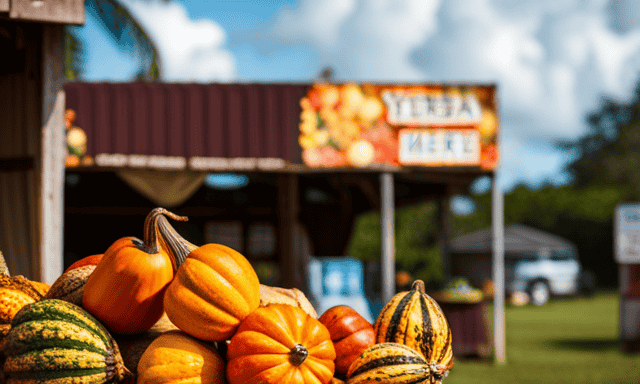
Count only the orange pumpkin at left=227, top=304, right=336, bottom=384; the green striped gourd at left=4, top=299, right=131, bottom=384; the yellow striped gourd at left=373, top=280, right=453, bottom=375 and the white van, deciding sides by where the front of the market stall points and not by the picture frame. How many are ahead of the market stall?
3

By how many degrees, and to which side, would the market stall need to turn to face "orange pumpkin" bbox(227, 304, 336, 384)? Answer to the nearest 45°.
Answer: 0° — it already faces it

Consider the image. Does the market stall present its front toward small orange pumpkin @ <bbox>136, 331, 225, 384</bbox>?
yes

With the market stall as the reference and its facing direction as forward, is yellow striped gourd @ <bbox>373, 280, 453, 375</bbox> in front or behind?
in front

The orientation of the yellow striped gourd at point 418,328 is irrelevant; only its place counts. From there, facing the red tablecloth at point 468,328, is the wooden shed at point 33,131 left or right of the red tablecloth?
left

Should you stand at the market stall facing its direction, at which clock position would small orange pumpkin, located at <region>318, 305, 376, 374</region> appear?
The small orange pumpkin is roughly at 12 o'clock from the market stall.

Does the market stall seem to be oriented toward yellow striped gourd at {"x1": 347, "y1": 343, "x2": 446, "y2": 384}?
yes

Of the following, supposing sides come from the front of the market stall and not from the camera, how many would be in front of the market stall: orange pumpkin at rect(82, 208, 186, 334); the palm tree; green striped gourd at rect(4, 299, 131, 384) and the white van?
2

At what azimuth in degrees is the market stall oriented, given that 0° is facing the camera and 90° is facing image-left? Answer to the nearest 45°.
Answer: approximately 0°

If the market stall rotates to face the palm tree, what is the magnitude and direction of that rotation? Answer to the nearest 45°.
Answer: approximately 135° to its right

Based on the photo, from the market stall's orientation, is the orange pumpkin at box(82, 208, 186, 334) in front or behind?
in front

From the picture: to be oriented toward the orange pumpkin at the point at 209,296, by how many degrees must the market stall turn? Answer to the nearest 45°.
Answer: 0° — it already faces it
